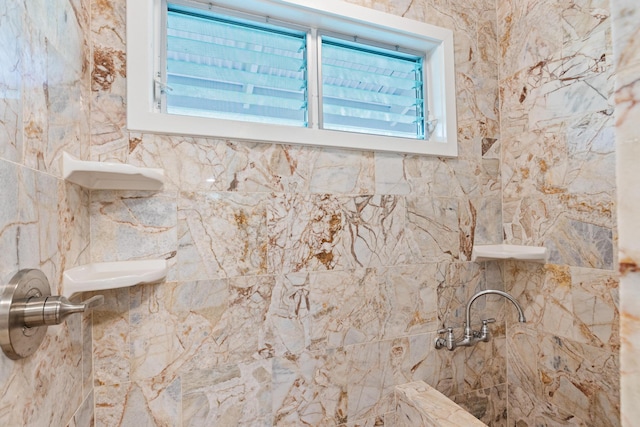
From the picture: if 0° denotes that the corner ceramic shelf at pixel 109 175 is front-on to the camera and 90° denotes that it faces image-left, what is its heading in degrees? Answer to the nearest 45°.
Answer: approximately 315°

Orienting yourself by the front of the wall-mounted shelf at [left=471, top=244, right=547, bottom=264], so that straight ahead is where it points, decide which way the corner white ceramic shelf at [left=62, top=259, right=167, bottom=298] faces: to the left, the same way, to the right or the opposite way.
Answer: to the left

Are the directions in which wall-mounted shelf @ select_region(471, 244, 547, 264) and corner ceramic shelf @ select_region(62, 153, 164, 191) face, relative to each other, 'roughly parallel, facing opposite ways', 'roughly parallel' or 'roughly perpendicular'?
roughly perpendicular

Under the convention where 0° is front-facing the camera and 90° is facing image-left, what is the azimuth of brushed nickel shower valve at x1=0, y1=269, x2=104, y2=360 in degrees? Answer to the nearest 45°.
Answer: approximately 315°

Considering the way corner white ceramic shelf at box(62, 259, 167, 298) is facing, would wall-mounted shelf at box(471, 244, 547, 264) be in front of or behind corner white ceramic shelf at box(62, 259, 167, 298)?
in front

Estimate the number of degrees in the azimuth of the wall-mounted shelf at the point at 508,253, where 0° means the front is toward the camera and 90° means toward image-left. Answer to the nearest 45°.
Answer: approximately 0°

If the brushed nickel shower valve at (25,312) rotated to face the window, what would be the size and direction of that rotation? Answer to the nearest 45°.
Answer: approximately 45° to its left
